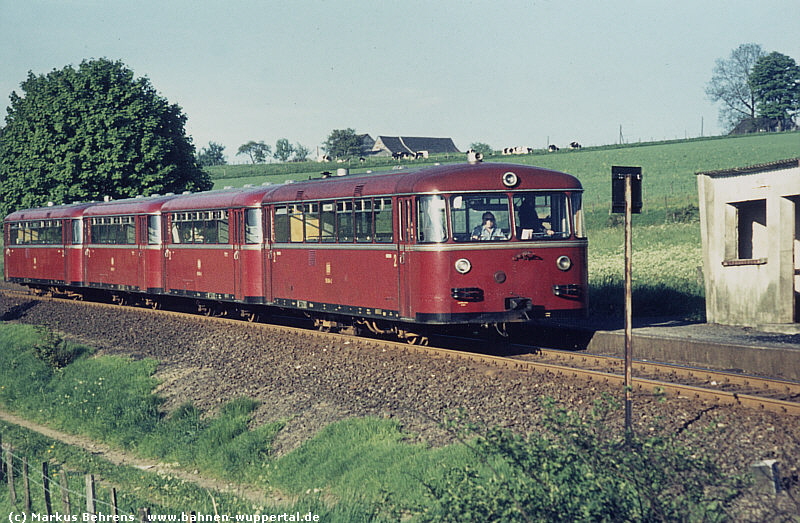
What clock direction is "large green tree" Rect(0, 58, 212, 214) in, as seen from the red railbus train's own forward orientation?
The large green tree is roughly at 7 o'clock from the red railbus train.

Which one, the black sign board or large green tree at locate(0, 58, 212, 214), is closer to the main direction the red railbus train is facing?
the black sign board

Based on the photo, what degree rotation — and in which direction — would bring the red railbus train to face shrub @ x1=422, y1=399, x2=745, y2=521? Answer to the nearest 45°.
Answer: approximately 45° to its right

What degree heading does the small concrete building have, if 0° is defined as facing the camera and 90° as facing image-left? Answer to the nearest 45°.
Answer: approximately 45°

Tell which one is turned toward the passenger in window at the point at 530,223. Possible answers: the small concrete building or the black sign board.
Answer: the small concrete building

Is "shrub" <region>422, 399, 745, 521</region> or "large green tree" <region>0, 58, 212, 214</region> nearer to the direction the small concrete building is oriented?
the shrub

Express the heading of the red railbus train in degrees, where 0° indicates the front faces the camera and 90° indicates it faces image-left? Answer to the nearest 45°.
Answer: approximately 315°
